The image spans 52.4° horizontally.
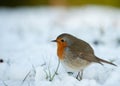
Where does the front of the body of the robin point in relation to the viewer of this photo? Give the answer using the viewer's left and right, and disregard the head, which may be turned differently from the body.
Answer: facing to the left of the viewer
